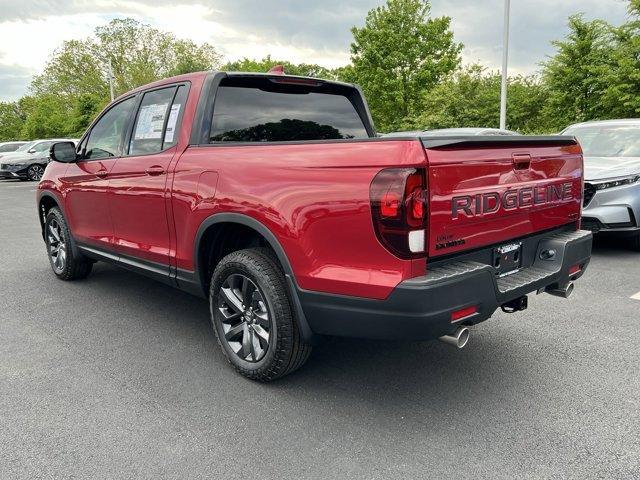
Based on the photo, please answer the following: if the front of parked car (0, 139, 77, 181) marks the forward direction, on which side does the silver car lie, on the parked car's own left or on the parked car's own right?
on the parked car's own left

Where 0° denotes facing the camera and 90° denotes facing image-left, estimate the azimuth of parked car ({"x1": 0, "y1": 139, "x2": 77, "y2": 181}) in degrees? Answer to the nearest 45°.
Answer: approximately 45°

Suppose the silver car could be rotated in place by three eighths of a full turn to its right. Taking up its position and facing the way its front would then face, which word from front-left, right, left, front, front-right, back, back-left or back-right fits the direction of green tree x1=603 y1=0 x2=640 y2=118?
front

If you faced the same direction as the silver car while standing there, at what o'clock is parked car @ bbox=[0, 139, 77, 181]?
The parked car is roughly at 2 o'clock from the silver car.

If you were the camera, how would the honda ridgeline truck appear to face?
facing away from the viewer and to the left of the viewer

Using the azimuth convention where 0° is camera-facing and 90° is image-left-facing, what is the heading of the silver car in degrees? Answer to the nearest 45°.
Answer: approximately 45°

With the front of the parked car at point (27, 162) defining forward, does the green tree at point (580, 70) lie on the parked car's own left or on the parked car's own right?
on the parked car's own left

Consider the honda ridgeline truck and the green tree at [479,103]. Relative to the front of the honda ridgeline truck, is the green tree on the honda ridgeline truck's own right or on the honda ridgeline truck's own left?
on the honda ridgeline truck's own right

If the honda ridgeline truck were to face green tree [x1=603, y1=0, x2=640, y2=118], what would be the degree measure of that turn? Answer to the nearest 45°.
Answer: approximately 90° to its right

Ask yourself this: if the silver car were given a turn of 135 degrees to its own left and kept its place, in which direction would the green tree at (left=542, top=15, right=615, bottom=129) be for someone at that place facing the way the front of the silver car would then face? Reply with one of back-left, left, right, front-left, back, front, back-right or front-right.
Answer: left
